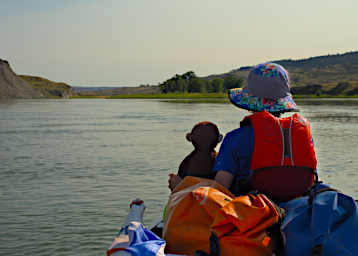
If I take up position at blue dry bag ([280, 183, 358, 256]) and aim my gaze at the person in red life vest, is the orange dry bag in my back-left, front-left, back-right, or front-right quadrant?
front-left

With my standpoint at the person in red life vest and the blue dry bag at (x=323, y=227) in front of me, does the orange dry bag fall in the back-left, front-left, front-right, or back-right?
front-right

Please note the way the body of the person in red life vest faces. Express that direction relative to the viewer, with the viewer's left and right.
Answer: facing away from the viewer and to the left of the viewer

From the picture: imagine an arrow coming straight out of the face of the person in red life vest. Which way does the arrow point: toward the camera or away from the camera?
away from the camera

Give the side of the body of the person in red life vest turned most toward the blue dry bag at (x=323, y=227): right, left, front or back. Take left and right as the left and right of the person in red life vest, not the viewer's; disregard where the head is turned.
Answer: back

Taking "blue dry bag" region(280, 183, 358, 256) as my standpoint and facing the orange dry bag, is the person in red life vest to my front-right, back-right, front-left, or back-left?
front-right

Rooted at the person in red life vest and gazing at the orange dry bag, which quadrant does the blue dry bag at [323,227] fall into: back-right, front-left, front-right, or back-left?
front-left
